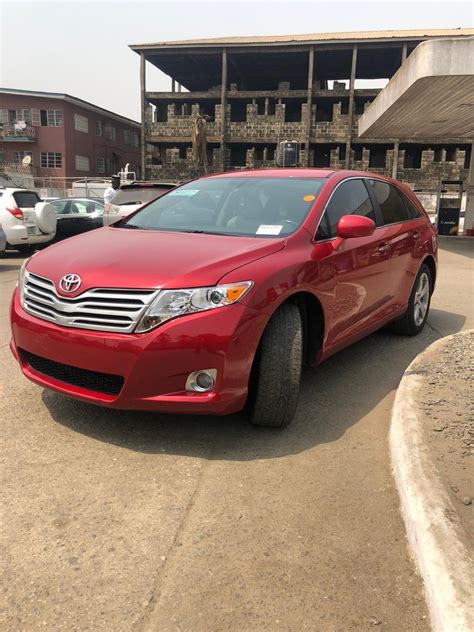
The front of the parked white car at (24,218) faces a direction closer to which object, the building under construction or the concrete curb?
the building under construction

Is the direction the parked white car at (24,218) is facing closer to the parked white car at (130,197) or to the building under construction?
the building under construction

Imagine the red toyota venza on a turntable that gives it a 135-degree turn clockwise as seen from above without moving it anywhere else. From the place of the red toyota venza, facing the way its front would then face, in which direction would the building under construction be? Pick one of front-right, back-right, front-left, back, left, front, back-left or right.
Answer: front

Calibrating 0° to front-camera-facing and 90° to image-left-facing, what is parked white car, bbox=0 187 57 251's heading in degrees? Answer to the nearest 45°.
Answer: approximately 135°

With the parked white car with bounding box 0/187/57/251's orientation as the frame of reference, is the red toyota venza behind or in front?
behind

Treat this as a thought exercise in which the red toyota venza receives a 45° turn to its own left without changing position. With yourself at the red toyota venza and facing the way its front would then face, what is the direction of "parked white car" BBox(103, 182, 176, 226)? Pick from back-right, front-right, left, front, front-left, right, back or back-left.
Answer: back

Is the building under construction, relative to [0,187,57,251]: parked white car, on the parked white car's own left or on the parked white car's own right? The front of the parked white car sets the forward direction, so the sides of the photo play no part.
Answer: on the parked white car's own right
